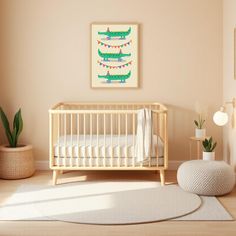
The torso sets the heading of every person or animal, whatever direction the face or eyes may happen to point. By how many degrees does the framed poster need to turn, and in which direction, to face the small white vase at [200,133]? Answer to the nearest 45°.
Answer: approximately 90° to its left

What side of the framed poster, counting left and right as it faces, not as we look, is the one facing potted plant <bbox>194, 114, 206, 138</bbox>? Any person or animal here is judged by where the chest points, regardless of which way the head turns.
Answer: left

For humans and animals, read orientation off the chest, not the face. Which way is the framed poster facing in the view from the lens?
facing the viewer
